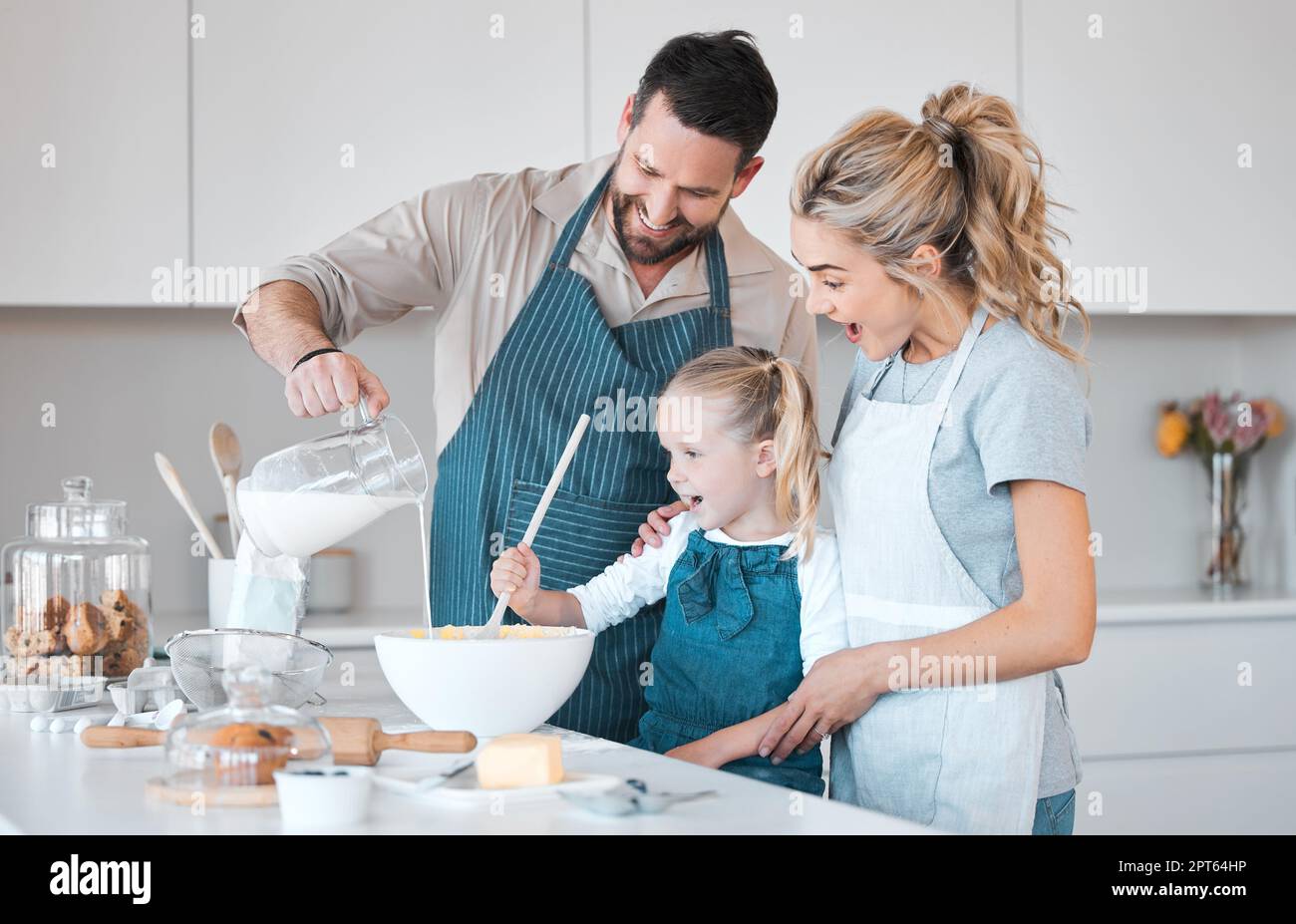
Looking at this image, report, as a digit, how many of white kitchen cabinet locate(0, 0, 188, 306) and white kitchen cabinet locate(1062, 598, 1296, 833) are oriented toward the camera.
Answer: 2

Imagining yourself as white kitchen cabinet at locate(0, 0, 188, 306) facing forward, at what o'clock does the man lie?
The man is roughly at 11 o'clock from the white kitchen cabinet.

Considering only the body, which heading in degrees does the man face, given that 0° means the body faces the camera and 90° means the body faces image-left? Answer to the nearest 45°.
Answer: approximately 0°

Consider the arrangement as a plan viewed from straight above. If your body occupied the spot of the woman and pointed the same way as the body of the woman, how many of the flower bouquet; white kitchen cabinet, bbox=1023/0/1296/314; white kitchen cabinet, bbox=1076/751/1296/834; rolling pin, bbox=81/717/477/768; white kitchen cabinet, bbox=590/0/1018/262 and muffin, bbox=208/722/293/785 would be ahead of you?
2

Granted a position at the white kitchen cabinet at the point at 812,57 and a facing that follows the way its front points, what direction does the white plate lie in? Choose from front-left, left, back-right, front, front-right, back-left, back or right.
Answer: front

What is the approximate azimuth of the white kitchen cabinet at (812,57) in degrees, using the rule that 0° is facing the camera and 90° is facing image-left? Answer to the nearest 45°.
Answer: approximately 0°

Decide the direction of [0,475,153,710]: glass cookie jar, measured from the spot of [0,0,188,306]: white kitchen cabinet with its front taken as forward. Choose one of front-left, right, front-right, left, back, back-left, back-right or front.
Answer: front

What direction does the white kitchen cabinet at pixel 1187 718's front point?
toward the camera

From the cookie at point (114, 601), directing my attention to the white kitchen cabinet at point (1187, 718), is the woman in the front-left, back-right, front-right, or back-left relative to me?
front-right

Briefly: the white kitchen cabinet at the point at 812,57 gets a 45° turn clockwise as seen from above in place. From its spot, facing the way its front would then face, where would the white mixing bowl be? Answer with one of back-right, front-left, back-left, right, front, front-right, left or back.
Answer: front-left

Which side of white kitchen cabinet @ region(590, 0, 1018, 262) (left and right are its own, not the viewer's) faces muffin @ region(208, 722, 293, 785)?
front

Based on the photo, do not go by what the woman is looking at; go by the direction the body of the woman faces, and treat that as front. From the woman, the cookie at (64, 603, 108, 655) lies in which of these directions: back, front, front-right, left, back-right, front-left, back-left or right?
front-right

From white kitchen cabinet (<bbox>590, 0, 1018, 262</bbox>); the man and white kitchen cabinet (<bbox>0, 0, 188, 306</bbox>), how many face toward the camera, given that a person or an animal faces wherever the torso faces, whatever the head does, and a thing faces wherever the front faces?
3

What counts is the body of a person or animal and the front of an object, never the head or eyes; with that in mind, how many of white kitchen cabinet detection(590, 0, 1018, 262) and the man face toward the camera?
2

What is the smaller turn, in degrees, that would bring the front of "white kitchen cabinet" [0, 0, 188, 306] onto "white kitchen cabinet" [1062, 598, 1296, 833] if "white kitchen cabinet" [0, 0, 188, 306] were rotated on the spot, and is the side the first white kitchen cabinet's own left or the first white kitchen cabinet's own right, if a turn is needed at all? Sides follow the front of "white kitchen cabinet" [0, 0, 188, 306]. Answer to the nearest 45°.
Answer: approximately 90° to the first white kitchen cabinet's own left

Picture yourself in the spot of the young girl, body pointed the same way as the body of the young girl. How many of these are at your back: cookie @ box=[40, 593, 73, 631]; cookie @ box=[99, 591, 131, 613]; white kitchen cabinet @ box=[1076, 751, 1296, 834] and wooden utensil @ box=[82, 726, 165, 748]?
1

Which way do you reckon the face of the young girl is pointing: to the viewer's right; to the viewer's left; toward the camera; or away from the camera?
to the viewer's left

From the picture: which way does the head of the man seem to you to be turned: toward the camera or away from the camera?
toward the camera

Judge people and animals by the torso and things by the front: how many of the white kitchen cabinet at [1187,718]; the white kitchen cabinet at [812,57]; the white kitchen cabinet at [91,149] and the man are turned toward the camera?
4
